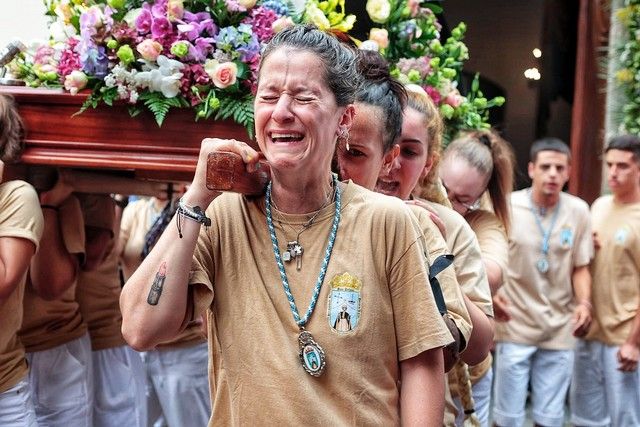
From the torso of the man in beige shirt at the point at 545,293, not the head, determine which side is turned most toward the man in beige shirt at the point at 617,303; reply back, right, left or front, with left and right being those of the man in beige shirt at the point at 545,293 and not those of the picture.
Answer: left

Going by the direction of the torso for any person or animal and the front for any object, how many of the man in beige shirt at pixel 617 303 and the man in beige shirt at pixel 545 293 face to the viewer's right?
0

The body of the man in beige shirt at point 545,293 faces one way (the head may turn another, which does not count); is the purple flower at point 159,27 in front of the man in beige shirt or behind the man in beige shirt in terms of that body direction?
in front

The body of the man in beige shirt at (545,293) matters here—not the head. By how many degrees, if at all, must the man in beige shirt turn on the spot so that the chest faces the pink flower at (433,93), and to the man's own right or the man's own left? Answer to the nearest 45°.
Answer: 0° — they already face it

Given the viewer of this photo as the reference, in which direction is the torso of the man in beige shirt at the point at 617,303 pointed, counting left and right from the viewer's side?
facing the viewer and to the left of the viewer
